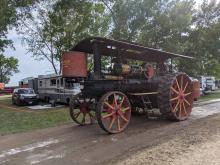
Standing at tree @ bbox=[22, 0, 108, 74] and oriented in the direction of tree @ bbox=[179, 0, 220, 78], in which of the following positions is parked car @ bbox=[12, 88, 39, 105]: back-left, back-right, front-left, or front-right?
back-right

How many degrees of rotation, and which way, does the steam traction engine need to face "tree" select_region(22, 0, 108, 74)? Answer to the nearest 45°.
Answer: approximately 135° to its right

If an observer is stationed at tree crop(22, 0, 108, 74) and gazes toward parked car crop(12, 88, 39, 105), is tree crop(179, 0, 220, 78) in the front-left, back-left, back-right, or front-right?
back-left

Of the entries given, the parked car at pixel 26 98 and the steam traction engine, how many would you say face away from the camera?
0

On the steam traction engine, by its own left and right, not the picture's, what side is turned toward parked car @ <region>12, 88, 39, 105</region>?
right

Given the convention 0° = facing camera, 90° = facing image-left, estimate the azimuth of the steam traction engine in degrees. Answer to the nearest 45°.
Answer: approximately 45°
